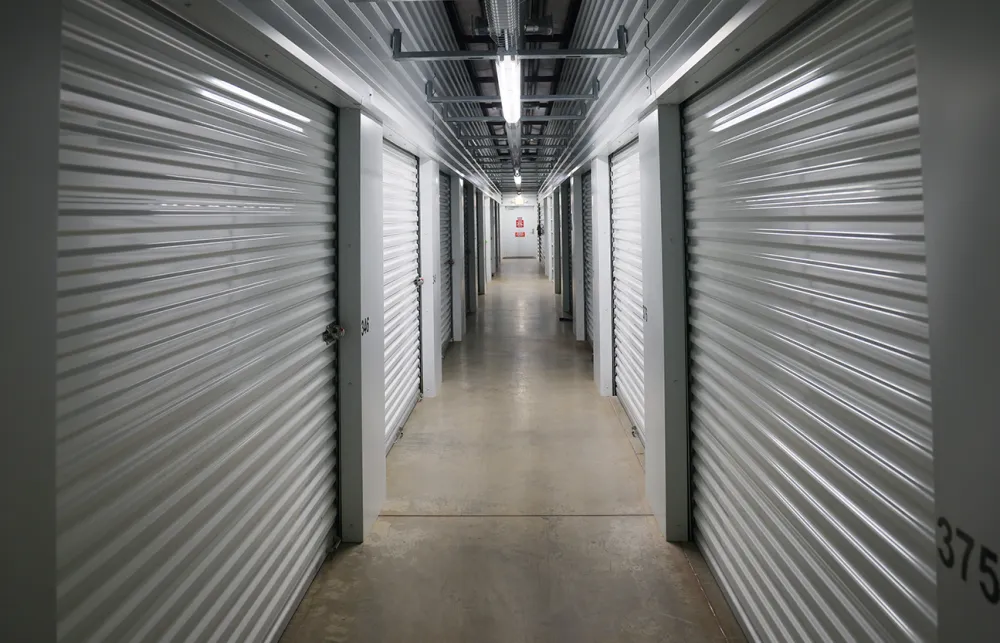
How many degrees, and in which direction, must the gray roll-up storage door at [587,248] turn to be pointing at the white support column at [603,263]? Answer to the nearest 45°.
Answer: approximately 90° to its left

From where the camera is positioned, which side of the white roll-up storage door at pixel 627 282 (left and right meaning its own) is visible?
left

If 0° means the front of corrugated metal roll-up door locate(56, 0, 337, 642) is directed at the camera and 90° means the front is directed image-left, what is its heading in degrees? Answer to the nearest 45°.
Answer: approximately 315°

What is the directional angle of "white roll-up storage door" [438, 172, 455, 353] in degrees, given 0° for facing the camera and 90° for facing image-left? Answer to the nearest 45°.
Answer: approximately 270°

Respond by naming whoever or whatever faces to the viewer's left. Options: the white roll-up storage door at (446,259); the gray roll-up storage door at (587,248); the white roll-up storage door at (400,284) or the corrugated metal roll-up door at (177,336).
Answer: the gray roll-up storage door at (587,248)

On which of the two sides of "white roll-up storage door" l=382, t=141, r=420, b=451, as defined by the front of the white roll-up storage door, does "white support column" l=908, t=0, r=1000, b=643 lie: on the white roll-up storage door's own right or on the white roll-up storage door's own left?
on the white roll-up storage door's own right

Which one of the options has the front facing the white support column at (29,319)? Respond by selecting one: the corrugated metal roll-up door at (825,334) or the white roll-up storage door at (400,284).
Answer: the corrugated metal roll-up door

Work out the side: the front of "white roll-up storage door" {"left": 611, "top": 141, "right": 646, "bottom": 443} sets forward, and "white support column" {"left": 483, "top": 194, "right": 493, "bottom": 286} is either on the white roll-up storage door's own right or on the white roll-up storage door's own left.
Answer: on the white roll-up storage door's own right

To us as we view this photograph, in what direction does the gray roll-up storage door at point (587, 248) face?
facing to the left of the viewer

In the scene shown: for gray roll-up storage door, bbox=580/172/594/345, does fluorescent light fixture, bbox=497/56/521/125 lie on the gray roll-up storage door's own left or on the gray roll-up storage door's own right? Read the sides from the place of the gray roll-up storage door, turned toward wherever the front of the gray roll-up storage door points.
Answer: on the gray roll-up storage door's own left

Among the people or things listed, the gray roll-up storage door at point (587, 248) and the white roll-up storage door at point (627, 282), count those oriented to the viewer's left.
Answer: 2

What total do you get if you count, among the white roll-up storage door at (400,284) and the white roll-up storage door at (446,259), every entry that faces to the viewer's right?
2
